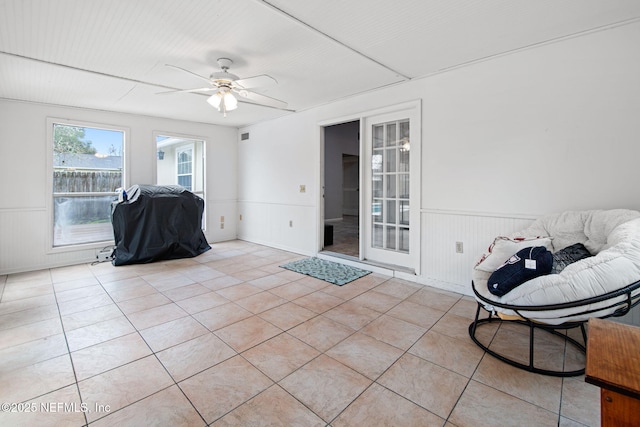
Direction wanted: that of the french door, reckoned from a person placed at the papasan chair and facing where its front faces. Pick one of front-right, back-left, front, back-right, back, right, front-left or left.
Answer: right

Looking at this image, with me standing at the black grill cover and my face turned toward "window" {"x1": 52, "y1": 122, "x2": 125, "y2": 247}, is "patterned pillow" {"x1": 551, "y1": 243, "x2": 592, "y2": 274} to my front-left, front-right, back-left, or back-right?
back-left

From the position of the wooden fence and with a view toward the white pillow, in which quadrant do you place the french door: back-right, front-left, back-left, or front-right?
front-left

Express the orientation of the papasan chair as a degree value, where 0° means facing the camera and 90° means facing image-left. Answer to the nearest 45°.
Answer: approximately 45°

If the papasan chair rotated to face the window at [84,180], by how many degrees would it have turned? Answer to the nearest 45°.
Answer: approximately 45° to its right

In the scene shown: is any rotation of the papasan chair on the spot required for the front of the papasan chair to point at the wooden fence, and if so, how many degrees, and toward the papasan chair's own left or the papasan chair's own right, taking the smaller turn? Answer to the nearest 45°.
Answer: approximately 45° to the papasan chair's own right
